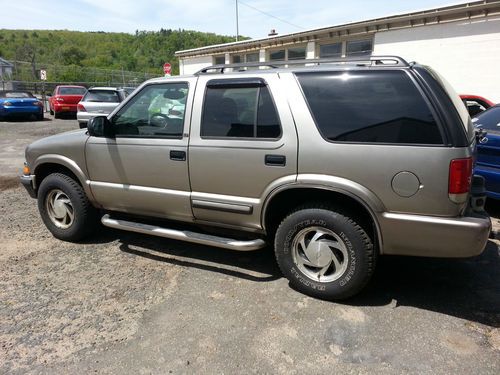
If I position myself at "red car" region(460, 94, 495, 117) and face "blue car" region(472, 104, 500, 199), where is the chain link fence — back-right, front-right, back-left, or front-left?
back-right

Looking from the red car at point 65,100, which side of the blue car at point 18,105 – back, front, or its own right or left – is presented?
right

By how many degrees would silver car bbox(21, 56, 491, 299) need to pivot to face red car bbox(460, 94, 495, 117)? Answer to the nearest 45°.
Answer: approximately 90° to its right

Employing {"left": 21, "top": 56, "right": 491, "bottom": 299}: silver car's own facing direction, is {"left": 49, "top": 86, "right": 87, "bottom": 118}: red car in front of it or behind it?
in front

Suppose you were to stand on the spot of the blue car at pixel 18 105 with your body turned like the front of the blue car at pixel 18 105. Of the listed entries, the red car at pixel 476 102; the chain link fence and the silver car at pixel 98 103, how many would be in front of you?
1
